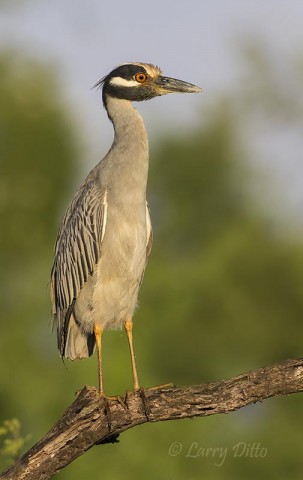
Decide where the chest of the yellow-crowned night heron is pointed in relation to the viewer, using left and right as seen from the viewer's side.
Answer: facing the viewer and to the right of the viewer
